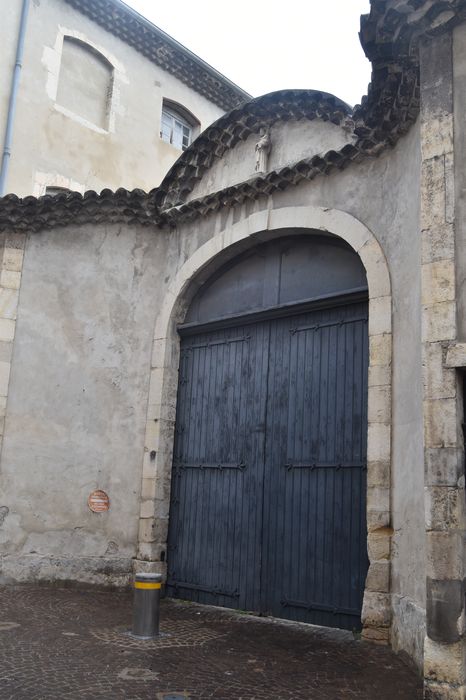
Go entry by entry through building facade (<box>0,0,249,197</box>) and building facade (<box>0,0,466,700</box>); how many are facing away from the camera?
0

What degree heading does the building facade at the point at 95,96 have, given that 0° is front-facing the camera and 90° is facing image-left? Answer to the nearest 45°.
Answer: approximately 315°

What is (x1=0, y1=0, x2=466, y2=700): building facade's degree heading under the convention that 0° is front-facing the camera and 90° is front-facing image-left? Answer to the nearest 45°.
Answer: approximately 45°
